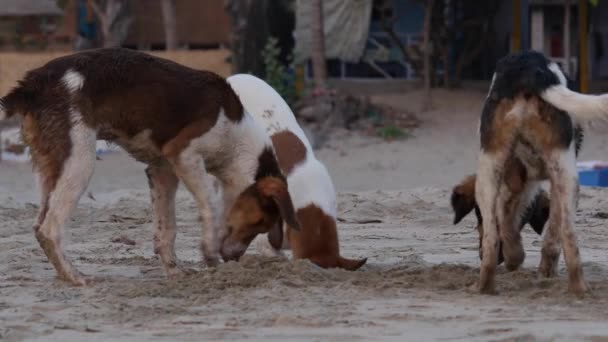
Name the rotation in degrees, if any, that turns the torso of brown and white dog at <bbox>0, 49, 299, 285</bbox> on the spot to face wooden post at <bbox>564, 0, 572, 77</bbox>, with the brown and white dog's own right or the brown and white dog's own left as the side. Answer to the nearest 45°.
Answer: approximately 45° to the brown and white dog's own left

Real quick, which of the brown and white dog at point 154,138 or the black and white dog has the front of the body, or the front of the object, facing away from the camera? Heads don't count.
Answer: the black and white dog

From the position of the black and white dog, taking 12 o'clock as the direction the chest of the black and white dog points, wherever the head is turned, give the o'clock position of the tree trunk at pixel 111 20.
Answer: The tree trunk is roughly at 11 o'clock from the black and white dog.

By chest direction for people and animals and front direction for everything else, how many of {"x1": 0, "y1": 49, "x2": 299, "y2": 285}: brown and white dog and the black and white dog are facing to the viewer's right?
1

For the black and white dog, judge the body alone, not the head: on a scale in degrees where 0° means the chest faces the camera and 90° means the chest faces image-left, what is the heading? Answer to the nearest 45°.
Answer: approximately 180°

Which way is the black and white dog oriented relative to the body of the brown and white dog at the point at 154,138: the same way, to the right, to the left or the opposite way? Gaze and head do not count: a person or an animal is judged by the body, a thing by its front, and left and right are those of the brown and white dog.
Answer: to the left

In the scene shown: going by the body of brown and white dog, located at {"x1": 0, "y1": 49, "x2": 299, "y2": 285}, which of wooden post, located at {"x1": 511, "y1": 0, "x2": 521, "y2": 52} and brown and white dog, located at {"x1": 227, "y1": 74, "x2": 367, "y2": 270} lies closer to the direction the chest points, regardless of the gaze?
the brown and white dog

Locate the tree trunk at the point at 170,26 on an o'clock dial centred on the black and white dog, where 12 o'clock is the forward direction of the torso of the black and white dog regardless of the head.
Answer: The tree trunk is roughly at 11 o'clock from the black and white dog.

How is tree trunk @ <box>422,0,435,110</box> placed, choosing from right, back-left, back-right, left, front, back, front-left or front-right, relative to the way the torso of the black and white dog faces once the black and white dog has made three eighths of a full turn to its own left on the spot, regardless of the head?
back-right

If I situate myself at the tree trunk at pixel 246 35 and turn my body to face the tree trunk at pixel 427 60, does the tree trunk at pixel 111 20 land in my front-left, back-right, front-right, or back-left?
back-left

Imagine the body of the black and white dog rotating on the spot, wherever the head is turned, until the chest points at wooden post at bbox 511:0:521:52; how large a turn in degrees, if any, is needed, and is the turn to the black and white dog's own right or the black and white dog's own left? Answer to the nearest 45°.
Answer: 0° — it already faces it

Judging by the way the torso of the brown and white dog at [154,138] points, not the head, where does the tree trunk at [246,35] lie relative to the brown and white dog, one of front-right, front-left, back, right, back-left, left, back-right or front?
left

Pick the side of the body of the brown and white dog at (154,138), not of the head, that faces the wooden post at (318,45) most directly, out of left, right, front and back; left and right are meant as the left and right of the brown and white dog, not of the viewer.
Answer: left

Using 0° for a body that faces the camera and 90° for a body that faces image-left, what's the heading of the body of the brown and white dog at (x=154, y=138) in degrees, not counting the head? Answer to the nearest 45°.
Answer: approximately 270°

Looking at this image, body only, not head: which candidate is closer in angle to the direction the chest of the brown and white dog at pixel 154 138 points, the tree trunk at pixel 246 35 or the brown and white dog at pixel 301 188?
the brown and white dog

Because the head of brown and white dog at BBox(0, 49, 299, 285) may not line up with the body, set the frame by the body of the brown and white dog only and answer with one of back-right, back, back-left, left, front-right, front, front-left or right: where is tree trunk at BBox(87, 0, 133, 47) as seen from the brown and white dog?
left
